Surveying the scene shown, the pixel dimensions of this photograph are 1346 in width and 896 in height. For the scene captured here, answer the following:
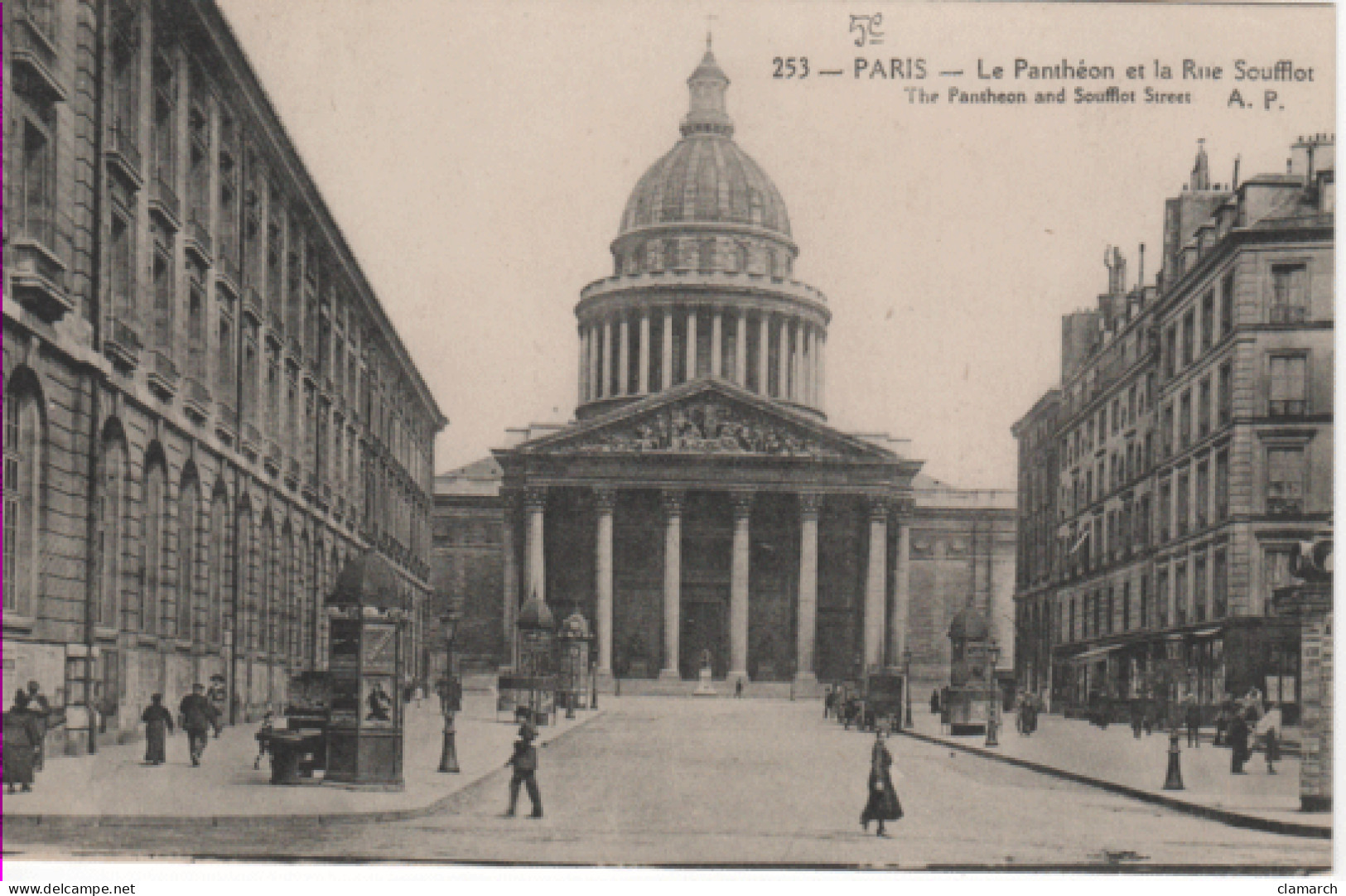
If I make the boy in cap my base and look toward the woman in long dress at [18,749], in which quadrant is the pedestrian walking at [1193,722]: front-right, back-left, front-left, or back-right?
back-right

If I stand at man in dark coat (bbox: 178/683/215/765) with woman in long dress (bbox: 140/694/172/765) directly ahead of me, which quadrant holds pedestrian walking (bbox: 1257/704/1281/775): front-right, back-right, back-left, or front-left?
back-left

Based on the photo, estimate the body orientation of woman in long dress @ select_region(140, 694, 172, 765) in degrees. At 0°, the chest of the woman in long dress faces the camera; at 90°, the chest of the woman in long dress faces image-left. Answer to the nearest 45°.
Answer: approximately 180°

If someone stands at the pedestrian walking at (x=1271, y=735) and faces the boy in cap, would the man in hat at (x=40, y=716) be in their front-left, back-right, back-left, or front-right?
front-right

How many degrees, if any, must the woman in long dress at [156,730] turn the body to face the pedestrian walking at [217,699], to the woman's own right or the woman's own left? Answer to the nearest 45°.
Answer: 0° — they already face them
